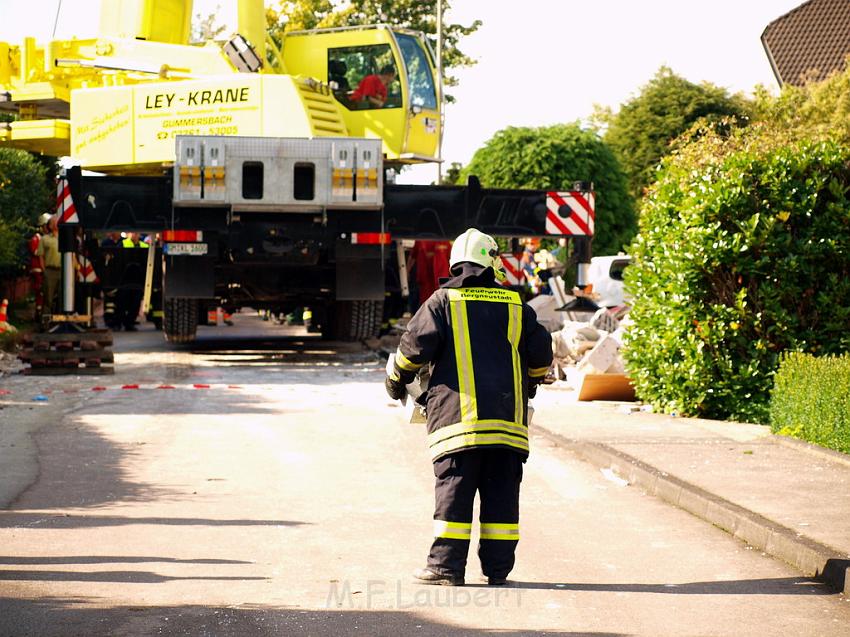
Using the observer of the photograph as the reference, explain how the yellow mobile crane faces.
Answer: facing away from the viewer

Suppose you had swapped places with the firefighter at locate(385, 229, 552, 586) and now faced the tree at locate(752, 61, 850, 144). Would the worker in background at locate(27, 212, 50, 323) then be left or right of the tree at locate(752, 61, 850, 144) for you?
left

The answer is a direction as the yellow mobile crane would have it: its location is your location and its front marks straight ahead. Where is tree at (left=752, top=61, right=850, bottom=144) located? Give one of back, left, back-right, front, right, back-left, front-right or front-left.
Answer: front-right

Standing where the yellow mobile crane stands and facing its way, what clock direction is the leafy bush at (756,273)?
The leafy bush is roughly at 5 o'clock from the yellow mobile crane.

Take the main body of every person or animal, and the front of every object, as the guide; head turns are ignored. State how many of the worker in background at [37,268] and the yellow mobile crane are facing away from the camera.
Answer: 1

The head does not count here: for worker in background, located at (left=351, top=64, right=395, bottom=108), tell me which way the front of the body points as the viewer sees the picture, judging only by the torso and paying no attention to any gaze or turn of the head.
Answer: to the viewer's right

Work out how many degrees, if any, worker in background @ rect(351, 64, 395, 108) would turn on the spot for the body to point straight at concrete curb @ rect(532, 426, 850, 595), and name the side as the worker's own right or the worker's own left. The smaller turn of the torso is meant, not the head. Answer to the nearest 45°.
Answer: approximately 90° to the worker's own right

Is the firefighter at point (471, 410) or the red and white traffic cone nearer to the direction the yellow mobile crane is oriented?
the red and white traffic cone

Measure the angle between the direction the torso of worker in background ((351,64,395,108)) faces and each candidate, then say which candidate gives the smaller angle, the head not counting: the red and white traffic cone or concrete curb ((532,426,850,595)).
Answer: the concrete curb

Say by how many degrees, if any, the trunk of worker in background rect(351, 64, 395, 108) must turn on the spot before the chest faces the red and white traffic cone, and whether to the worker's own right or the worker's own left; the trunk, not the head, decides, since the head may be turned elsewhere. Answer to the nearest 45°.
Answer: approximately 180°

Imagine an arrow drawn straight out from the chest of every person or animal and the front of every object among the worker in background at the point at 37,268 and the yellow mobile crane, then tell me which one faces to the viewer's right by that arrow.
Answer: the worker in background

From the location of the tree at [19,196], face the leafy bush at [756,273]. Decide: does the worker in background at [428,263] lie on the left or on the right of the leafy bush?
left

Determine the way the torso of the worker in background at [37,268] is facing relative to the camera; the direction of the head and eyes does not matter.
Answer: to the viewer's right
